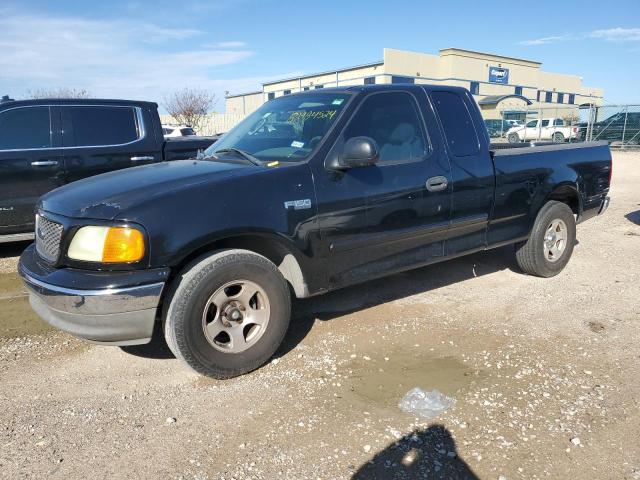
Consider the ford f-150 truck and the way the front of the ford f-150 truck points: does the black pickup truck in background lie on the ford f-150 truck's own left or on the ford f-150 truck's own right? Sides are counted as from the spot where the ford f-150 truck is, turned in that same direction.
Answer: on the ford f-150 truck's own right

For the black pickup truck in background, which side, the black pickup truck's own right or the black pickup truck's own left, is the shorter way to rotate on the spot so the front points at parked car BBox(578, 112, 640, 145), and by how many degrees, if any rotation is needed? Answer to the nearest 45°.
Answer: approximately 135° to the black pickup truck's own right

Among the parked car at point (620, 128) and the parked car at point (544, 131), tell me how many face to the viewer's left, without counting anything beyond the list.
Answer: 2

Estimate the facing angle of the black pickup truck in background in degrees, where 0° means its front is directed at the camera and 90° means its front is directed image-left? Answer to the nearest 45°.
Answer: approximately 90°

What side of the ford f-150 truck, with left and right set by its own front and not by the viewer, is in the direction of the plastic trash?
left

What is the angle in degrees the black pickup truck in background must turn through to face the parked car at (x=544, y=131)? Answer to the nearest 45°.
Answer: approximately 135° to its right

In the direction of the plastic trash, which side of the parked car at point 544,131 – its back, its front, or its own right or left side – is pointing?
left

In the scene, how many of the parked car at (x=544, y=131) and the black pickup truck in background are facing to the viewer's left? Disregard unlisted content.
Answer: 2

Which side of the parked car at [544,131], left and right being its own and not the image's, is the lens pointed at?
left

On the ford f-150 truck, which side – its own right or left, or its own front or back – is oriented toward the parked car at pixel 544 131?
back

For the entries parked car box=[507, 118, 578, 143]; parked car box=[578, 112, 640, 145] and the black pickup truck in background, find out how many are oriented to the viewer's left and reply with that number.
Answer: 3

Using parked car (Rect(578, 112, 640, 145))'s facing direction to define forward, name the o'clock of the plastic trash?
The plastic trash is roughly at 9 o'clock from the parked car.

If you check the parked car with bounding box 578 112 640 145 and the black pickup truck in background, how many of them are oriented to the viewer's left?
2

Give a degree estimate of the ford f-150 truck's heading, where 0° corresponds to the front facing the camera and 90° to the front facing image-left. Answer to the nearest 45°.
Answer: approximately 45°
